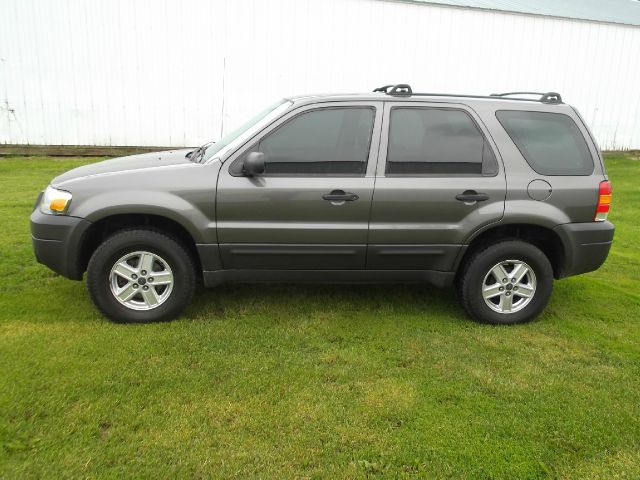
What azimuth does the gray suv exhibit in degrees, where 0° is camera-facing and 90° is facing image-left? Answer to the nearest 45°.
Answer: approximately 90°
